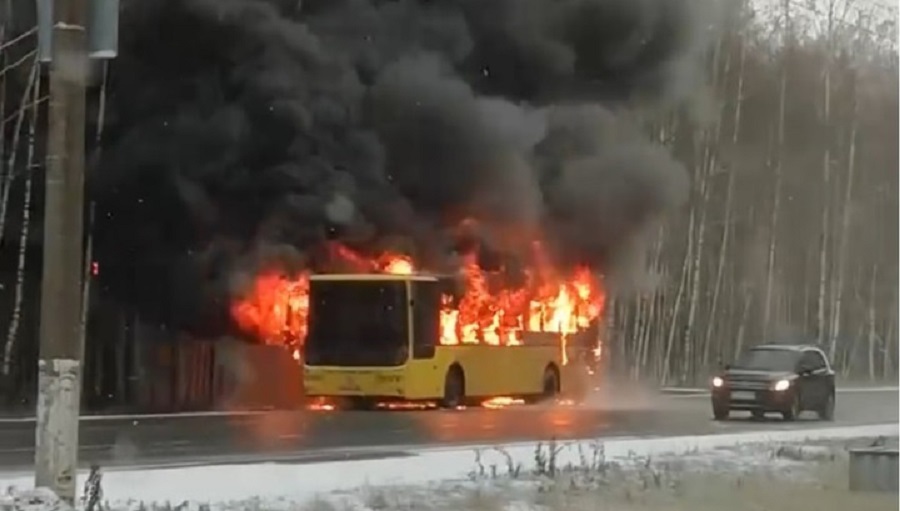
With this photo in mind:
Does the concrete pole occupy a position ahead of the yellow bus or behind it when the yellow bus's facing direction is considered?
ahead

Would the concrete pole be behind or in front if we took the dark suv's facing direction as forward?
in front

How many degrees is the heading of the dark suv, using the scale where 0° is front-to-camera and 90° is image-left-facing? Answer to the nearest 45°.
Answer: approximately 45°

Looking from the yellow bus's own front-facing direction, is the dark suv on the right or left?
on its left

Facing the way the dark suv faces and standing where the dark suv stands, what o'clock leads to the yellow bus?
The yellow bus is roughly at 1 o'clock from the dark suv.

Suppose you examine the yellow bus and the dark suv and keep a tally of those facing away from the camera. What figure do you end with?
0

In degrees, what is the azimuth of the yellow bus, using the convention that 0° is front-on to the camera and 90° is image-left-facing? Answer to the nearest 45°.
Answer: approximately 45°
